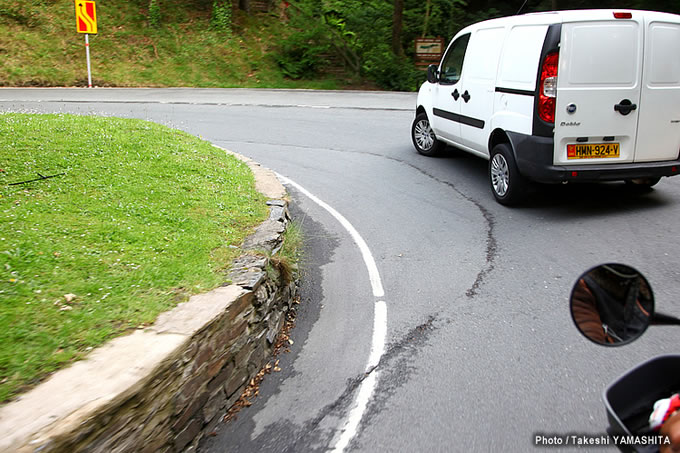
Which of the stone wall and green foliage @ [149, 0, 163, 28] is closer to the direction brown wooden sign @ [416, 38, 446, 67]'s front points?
the stone wall

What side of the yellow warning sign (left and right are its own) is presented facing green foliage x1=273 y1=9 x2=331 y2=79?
left

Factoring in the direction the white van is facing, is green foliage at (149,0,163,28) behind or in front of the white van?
in front

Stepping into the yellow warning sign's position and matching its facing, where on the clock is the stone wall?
The stone wall is roughly at 12 o'clock from the yellow warning sign.

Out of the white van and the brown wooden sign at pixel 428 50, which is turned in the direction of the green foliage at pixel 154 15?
the white van

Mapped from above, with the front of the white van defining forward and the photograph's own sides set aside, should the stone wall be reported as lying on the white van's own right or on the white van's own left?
on the white van's own left

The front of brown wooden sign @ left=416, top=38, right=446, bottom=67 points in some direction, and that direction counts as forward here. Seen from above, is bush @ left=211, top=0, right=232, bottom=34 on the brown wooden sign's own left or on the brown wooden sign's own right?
on the brown wooden sign's own right

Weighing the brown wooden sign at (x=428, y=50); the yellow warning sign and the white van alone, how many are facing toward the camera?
2

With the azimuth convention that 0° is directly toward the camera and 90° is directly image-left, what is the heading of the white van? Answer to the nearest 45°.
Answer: approximately 135°

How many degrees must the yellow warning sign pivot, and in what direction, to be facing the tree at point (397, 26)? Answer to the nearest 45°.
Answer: approximately 90° to its left

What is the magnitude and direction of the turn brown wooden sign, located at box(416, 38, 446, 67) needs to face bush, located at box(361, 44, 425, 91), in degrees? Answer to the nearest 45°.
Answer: approximately 45° to its right

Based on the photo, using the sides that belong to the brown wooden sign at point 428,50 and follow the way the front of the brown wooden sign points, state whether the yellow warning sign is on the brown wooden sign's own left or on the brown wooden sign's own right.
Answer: on the brown wooden sign's own right

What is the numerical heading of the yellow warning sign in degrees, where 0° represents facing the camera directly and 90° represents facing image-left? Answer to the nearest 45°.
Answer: approximately 0°
